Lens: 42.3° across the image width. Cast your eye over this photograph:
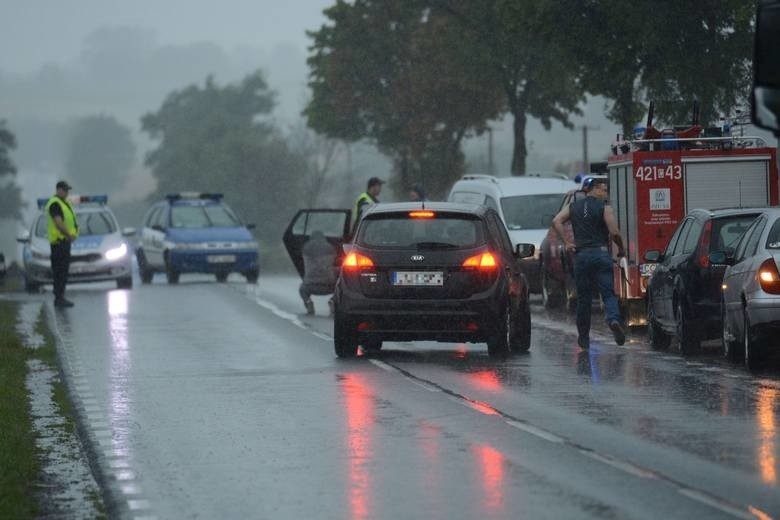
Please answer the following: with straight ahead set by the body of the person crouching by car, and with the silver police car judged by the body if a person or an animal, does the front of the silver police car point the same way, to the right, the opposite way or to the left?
the opposite way

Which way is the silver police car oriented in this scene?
toward the camera

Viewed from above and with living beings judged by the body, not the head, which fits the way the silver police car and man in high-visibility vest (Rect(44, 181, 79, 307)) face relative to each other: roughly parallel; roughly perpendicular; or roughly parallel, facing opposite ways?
roughly perpendicular

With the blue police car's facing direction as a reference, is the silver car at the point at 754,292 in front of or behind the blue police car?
in front

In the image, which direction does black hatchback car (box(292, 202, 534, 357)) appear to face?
away from the camera

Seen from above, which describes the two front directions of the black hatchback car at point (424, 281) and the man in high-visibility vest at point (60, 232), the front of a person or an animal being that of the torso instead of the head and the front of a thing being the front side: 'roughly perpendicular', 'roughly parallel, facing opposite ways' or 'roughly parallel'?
roughly perpendicular

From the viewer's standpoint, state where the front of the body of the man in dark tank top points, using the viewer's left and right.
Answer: facing away from the viewer

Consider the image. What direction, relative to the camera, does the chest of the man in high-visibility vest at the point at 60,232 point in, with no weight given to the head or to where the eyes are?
to the viewer's right

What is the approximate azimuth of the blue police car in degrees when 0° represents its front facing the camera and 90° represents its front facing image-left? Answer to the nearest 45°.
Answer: approximately 315°

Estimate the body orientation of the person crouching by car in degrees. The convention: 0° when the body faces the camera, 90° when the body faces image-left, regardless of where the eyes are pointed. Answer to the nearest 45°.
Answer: approximately 180°
